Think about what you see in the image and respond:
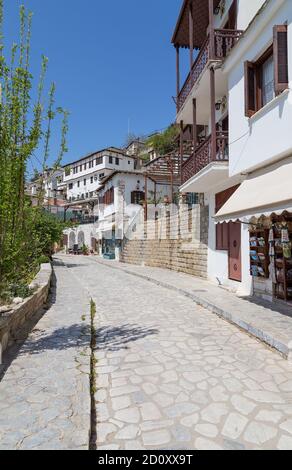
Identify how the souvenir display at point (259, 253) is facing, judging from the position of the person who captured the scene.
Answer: facing the viewer and to the left of the viewer

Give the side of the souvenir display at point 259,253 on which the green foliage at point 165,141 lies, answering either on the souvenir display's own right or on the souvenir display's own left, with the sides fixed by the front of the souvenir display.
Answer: on the souvenir display's own right

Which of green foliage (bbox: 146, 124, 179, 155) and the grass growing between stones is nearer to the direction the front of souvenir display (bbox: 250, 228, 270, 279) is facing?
the grass growing between stones

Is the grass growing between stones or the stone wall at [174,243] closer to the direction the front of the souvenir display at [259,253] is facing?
the grass growing between stones

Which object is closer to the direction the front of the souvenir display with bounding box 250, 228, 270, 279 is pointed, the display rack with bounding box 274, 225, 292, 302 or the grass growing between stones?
the grass growing between stones

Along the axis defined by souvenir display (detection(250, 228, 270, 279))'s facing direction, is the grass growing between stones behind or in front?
in front

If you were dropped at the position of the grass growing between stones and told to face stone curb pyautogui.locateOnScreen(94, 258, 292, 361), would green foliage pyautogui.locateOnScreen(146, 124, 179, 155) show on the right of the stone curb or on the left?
left

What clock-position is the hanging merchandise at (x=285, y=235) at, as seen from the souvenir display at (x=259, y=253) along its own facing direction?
The hanging merchandise is roughly at 10 o'clock from the souvenir display.

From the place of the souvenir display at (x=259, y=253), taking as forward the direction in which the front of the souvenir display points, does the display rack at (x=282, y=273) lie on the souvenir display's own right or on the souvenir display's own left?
on the souvenir display's own left

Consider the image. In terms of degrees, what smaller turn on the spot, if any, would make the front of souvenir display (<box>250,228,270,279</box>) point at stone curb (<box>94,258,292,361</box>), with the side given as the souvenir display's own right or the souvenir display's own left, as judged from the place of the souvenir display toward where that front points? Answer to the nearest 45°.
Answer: approximately 45° to the souvenir display's own left

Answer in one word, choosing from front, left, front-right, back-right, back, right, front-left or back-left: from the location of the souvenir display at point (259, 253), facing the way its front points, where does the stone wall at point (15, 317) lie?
front

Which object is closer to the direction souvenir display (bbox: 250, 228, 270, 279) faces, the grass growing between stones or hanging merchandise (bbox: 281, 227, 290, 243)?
the grass growing between stones

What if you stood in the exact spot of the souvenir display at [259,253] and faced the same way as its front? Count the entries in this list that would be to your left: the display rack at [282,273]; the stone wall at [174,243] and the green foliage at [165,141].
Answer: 1

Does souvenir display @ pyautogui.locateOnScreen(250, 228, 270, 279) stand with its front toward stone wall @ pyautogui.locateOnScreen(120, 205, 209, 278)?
no
